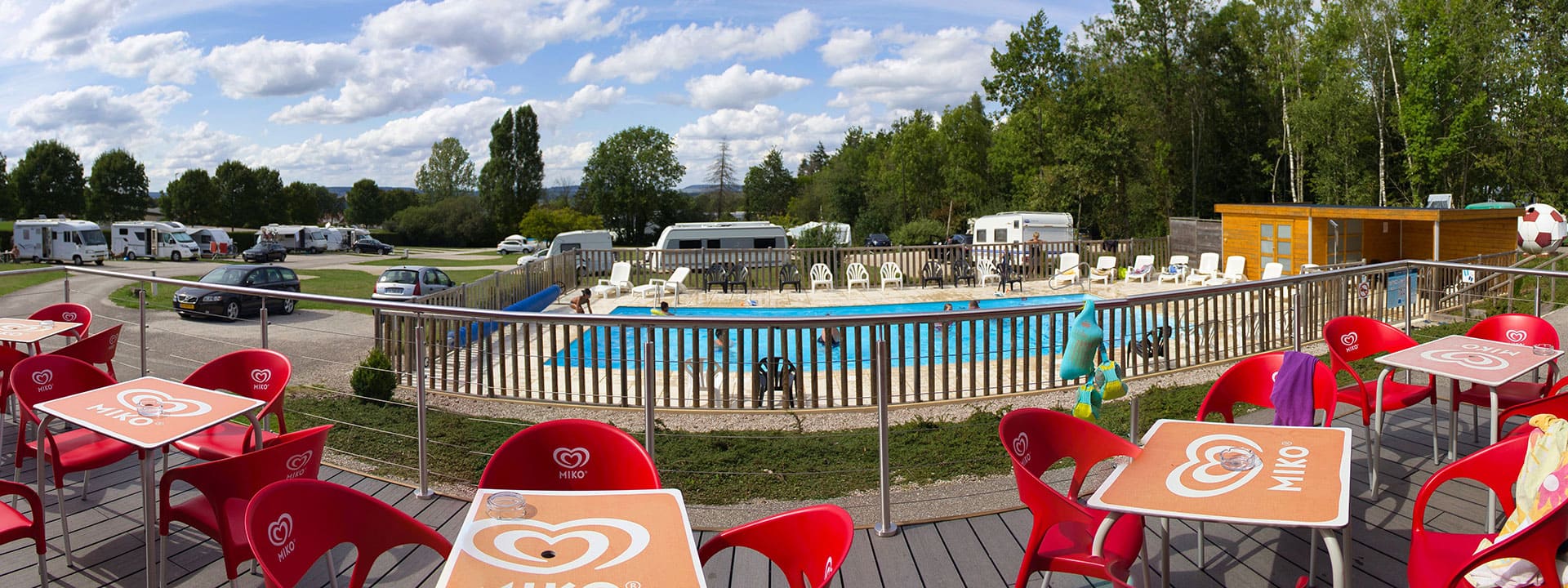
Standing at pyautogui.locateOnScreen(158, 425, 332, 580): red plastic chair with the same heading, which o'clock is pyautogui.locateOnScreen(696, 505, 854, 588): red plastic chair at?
pyautogui.locateOnScreen(696, 505, 854, 588): red plastic chair is roughly at 6 o'clock from pyautogui.locateOnScreen(158, 425, 332, 580): red plastic chair.

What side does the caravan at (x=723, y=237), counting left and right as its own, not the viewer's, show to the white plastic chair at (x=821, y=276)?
left

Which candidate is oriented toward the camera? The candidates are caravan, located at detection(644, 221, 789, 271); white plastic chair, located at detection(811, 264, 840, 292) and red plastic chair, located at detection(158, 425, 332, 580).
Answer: the white plastic chair

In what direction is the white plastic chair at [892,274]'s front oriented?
toward the camera

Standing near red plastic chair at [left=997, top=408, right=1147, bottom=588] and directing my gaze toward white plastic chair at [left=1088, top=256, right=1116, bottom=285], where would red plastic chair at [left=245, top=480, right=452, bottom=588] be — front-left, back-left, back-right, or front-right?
back-left

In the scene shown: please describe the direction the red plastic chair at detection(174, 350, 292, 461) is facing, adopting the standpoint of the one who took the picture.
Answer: facing the viewer and to the left of the viewer

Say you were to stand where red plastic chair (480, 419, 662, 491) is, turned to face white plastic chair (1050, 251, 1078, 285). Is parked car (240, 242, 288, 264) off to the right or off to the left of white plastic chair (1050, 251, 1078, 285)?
left

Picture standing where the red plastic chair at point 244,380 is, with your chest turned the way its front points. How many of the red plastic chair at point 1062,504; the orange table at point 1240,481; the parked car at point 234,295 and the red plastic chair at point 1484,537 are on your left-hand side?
3

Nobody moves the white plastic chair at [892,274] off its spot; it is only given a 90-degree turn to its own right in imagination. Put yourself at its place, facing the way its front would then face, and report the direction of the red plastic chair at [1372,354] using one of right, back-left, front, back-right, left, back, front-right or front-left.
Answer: left

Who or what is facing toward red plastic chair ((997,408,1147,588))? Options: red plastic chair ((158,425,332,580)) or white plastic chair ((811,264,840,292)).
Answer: the white plastic chair

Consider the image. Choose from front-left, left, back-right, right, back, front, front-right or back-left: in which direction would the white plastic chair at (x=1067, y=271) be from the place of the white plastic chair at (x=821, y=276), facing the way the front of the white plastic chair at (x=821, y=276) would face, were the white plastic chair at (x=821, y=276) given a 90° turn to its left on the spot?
front

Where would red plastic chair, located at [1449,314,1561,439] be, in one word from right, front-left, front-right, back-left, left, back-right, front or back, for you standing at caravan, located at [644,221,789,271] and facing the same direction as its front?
left

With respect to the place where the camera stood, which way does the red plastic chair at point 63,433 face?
facing the viewer and to the right of the viewer

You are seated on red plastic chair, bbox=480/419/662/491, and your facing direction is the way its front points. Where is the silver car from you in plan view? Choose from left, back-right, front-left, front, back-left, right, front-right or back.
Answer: back

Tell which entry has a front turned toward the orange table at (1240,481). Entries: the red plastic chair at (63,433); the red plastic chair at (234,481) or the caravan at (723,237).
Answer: the red plastic chair at (63,433)

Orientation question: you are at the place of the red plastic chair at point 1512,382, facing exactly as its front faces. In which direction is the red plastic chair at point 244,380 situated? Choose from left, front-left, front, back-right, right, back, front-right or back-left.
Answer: front

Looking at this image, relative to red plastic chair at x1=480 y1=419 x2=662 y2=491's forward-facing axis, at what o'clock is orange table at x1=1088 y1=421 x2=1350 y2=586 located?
The orange table is roughly at 10 o'clock from the red plastic chair.

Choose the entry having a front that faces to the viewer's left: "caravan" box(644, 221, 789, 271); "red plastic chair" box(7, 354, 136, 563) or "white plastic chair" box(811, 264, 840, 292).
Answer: the caravan

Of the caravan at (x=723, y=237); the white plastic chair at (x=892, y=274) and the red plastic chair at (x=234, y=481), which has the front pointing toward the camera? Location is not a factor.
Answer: the white plastic chair

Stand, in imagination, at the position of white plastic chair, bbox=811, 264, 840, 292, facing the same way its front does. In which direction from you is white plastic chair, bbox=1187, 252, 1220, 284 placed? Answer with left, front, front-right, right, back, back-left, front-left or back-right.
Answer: left
